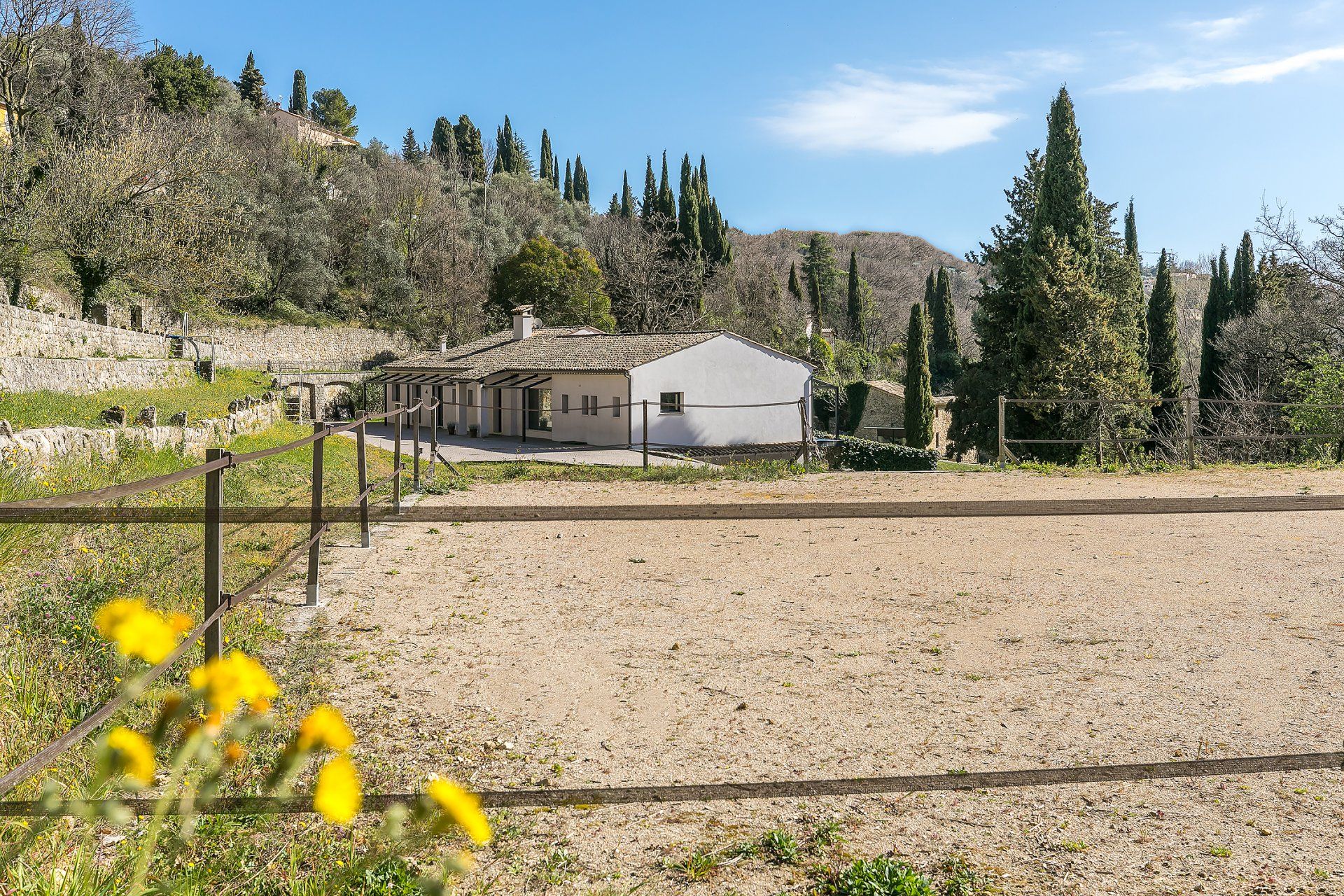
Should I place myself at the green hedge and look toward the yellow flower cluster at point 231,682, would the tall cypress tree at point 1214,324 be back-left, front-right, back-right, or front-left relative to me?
back-left

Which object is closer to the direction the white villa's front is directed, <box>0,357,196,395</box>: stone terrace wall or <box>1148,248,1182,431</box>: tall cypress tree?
the stone terrace wall

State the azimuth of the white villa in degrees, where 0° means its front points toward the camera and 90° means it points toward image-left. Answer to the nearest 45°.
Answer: approximately 45°

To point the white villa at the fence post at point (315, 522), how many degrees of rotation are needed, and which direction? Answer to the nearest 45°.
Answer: approximately 45° to its left

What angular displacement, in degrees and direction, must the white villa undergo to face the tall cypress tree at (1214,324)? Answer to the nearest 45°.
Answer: approximately 135° to its left

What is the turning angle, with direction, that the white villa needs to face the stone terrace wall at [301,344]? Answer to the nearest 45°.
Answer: approximately 90° to its right

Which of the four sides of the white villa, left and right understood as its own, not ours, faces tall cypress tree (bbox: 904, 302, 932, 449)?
back

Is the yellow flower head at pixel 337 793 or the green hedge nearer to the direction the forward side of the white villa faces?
the yellow flower head

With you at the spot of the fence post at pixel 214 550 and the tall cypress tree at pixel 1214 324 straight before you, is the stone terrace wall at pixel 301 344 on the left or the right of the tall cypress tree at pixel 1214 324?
left

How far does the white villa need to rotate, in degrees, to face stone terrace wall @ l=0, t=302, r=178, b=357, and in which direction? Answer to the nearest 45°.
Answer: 0° — it already faces it
